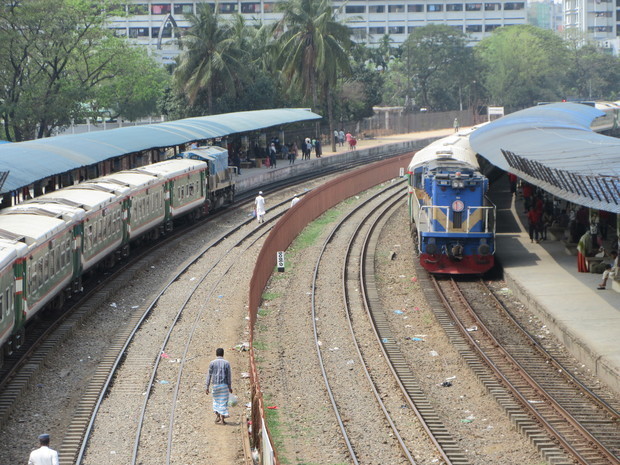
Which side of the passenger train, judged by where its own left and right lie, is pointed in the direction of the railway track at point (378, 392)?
right

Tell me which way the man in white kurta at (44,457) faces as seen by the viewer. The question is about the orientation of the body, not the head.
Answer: away from the camera

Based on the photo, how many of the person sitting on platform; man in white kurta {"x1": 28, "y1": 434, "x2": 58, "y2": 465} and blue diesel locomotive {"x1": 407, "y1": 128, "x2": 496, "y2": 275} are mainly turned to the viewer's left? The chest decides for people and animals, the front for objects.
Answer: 1

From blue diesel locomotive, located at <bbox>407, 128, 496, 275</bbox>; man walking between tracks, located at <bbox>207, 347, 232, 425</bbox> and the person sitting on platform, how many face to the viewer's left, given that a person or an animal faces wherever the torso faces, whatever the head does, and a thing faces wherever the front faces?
1

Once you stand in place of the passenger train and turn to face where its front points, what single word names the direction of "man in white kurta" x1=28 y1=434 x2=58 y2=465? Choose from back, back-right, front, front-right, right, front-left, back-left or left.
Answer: back-right

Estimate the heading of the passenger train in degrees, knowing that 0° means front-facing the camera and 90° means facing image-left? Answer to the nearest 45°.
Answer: approximately 225°

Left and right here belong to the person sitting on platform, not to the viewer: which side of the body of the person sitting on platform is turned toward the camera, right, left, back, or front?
left
